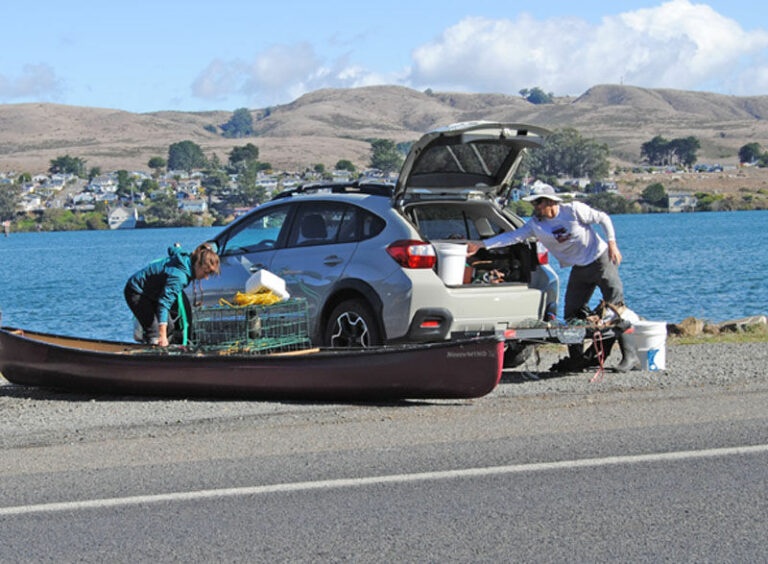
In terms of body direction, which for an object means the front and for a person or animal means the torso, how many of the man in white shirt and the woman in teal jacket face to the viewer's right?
1

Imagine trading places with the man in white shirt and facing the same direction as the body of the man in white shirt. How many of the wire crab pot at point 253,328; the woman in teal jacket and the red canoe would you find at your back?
0

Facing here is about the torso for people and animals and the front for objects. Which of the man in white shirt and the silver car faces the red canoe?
the man in white shirt

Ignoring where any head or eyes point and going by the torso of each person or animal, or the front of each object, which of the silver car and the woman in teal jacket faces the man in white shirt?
the woman in teal jacket

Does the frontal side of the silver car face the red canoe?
no

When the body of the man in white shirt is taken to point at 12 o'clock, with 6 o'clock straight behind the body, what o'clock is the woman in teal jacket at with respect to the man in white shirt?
The woman in teal jacket is roughly at 1 o'clock from the man in white shirt.

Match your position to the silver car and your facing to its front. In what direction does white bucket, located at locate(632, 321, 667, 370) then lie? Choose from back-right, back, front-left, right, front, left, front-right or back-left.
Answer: back-right

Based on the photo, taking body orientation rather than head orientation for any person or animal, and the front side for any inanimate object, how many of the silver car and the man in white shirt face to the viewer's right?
0

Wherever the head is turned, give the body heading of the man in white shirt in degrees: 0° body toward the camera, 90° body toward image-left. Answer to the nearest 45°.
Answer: approximately 45°

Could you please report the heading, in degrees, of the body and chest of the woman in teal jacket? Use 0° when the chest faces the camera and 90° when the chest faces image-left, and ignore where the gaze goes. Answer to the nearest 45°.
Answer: approximately 270°

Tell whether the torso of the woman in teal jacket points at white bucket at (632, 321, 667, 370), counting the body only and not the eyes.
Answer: yes

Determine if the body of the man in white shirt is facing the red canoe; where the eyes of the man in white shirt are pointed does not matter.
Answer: yes

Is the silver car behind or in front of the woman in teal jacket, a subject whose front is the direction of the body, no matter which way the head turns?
in front

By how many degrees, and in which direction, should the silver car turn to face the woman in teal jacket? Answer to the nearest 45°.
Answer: approximately 45° to its left

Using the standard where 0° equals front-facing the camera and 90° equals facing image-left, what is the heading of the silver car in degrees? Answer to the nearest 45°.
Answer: approximately 135°

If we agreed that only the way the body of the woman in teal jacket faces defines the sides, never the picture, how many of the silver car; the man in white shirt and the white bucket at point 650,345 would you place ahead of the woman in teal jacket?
3
